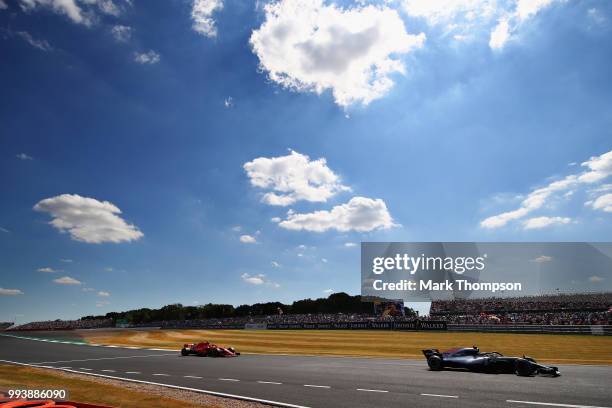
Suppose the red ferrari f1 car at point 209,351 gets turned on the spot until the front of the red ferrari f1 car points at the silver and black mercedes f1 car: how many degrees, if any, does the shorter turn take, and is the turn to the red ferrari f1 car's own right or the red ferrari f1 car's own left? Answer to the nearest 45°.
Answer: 0° — it already faces it

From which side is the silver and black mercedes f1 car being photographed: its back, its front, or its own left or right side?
right

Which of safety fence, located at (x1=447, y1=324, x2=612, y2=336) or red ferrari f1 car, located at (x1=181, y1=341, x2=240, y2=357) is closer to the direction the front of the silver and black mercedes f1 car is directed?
the safety fence

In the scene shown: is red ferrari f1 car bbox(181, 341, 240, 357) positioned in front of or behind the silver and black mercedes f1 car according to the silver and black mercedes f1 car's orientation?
behind

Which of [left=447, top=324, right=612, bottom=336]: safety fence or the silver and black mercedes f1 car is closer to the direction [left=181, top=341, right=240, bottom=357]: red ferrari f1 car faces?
the silver and black mercedes f1 car

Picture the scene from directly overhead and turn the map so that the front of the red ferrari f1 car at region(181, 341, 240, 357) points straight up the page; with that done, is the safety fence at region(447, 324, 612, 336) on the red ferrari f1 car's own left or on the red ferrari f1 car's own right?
on the red ferrari f1 car's own left

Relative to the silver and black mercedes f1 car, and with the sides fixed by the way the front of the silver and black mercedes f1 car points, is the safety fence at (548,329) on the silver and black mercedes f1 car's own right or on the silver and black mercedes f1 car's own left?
on the silver and black mercedes f1 car's own left

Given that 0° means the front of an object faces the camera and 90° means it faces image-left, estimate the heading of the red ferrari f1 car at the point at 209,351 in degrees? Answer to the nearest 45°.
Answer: approximately 315°
